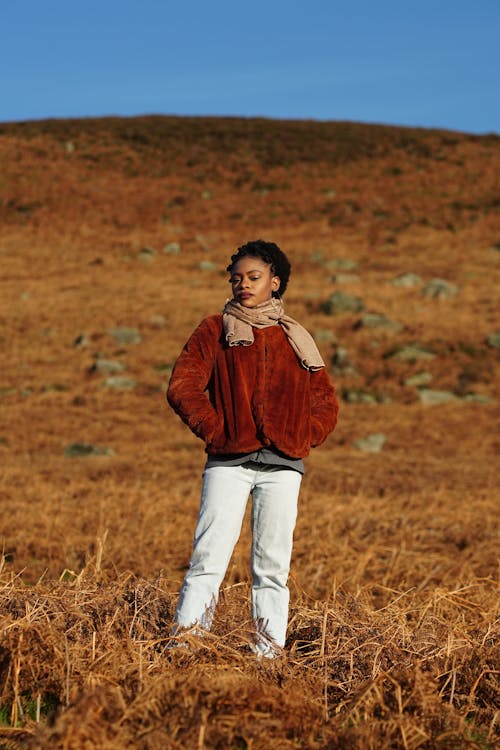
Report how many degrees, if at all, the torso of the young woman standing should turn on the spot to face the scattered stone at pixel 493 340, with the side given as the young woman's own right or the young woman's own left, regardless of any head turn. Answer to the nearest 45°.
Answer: approximately 180°

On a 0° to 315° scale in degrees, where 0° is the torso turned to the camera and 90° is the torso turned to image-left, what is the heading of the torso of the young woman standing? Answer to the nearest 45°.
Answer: approximately 0°

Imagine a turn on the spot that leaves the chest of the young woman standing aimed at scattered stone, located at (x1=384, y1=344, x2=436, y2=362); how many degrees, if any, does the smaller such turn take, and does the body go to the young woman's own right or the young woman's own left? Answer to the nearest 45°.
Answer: approximately 180°

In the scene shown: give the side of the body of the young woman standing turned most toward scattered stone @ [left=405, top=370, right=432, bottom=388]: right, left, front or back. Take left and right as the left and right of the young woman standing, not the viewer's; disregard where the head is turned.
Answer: back

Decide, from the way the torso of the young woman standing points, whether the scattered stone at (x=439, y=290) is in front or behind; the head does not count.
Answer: behind

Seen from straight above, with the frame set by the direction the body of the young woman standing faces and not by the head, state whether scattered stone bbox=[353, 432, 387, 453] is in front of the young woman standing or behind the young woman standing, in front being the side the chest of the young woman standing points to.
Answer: behind

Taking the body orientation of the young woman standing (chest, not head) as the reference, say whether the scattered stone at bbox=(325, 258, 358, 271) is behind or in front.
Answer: behind

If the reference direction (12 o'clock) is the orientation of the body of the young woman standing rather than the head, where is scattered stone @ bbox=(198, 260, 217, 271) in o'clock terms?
The scattered stone is roughly at 6 o'clock from the young woman standing.

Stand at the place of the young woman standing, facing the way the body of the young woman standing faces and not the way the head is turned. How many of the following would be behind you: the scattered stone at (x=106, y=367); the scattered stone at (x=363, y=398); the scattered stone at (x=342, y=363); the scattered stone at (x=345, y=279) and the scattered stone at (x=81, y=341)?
5

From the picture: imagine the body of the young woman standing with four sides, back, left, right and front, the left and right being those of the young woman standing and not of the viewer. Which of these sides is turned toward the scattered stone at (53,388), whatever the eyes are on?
back

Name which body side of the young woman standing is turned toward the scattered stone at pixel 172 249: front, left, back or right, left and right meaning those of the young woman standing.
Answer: back

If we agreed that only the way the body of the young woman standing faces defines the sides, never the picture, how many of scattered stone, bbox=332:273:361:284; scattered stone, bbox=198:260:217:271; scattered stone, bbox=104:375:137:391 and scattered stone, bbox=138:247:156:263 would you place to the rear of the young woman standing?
4

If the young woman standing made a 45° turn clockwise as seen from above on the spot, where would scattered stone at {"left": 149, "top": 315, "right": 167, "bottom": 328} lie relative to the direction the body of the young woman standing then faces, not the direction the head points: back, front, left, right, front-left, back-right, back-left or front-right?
back-right
